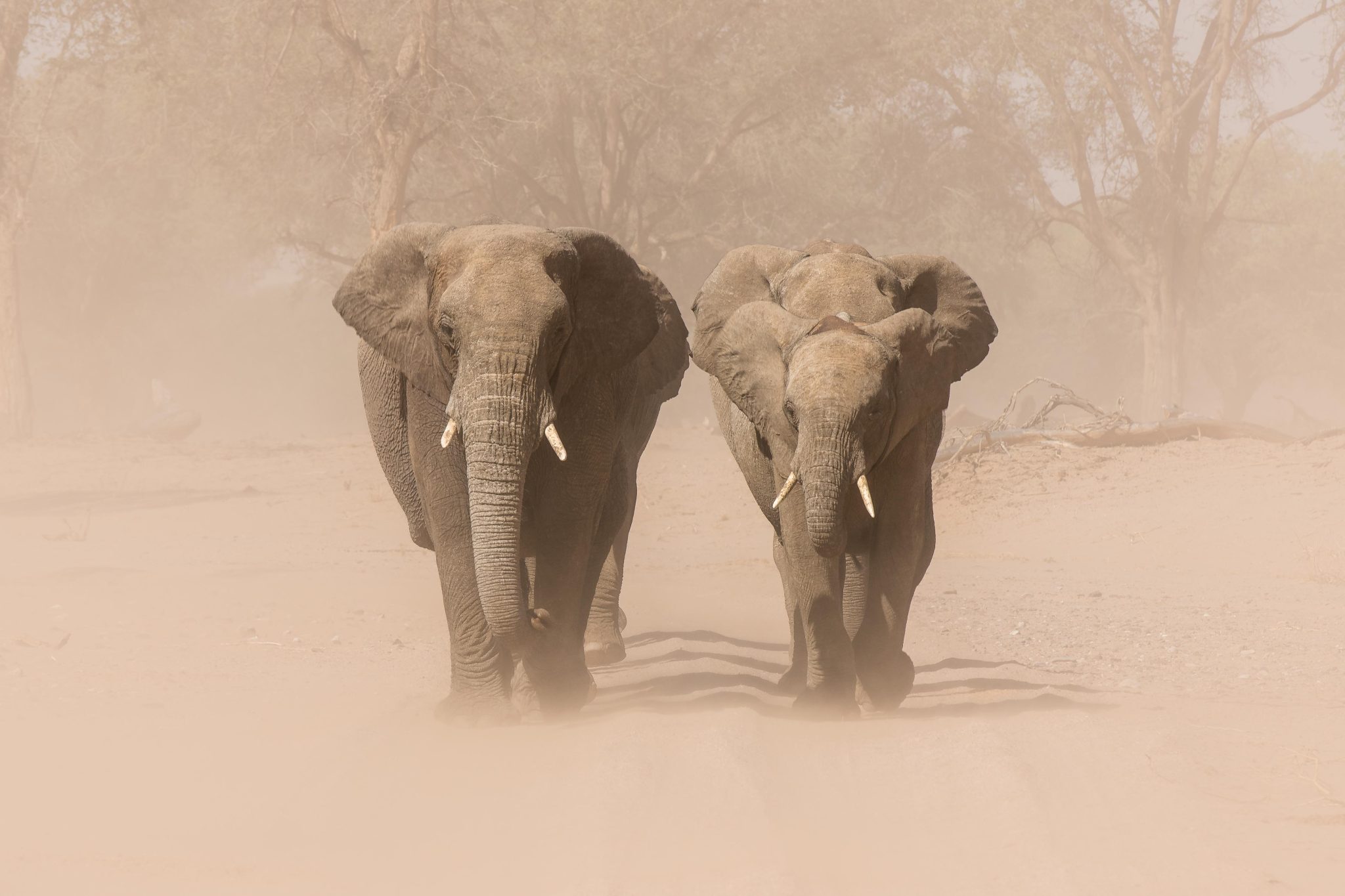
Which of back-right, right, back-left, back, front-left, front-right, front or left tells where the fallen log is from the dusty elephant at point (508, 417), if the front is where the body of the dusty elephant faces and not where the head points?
back-left

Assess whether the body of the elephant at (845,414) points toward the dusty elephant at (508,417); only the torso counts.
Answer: no

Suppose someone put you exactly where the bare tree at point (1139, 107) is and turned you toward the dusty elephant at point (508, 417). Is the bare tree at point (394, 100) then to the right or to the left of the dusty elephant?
right

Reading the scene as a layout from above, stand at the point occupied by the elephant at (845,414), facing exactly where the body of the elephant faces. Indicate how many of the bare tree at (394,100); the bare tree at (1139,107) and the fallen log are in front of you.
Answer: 0

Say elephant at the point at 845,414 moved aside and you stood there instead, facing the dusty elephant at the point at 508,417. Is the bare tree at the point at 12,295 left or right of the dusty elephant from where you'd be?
right

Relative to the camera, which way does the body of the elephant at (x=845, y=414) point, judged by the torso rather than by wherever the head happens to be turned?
toward the camera

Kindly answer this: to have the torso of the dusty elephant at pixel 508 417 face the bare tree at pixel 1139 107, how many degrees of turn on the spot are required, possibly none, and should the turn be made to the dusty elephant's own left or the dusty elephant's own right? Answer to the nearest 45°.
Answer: approximately 135° to the dusty elephant's own left

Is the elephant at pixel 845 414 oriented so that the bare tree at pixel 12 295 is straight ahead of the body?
no

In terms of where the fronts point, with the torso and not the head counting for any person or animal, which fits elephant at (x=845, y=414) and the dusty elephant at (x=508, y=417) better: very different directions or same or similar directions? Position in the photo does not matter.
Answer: same or similar directions

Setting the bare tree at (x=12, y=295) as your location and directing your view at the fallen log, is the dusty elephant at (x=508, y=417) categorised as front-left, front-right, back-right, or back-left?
front-right

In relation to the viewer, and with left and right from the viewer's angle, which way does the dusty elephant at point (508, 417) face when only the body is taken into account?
facing the viewer

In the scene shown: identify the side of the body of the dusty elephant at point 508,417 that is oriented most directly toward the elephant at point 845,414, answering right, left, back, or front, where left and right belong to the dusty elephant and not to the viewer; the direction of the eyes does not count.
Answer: left

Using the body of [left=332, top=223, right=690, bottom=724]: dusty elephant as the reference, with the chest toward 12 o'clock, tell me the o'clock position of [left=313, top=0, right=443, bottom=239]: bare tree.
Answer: The bare tree is roughly at 6 o'clock from the dusty elephant.

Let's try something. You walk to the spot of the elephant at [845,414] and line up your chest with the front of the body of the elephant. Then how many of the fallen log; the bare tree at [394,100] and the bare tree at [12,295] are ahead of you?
0
